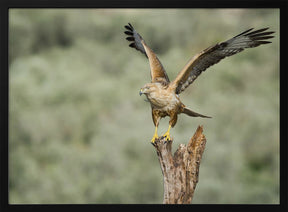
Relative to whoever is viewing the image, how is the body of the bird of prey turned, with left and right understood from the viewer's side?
facing the viewer and to the left of the viewer
